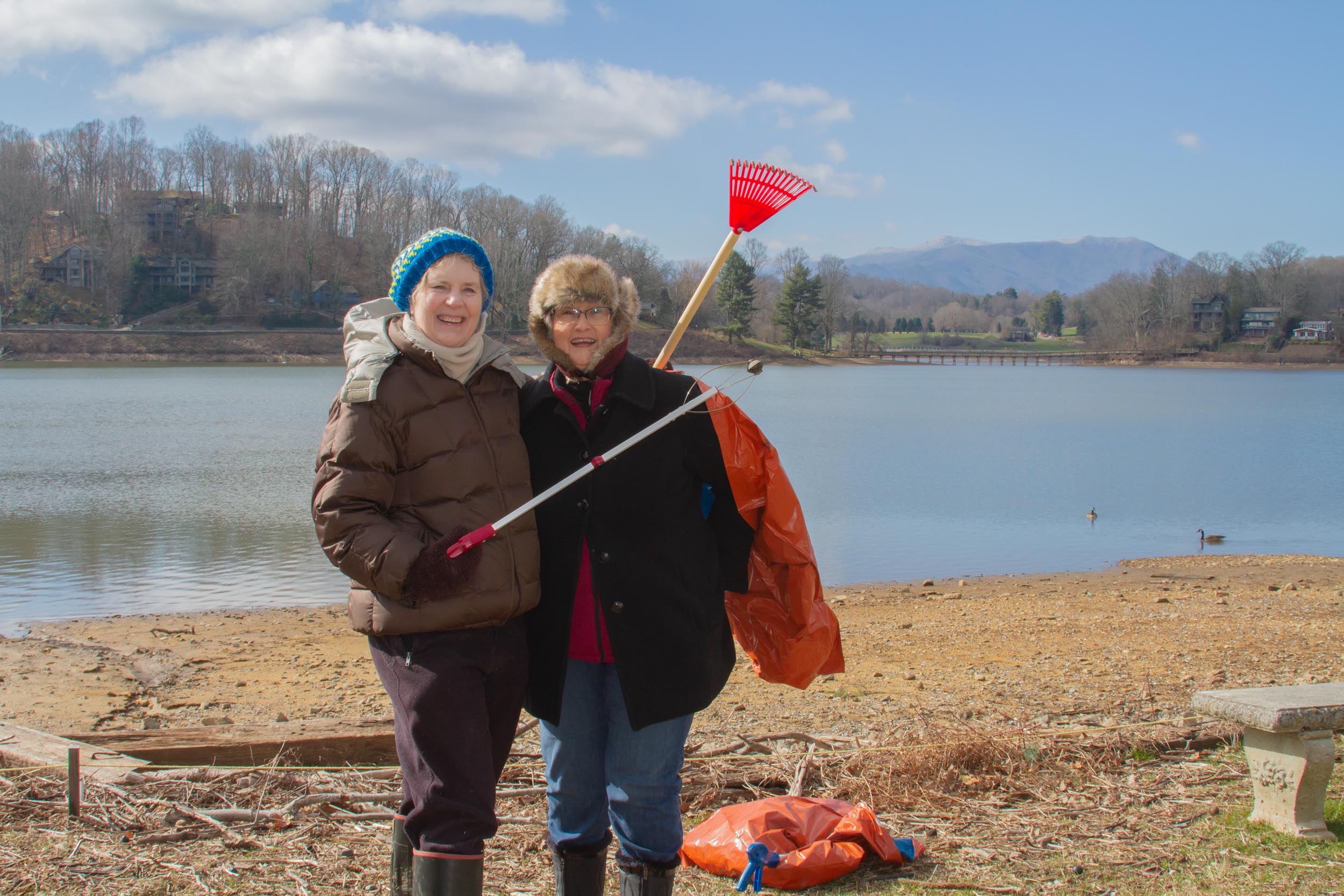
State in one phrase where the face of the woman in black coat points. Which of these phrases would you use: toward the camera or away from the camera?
toward the camera

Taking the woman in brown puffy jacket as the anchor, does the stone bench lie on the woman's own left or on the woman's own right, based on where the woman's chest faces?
on the woman's own left

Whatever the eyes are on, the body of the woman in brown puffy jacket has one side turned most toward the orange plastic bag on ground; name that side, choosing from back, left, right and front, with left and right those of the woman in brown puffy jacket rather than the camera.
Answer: left
